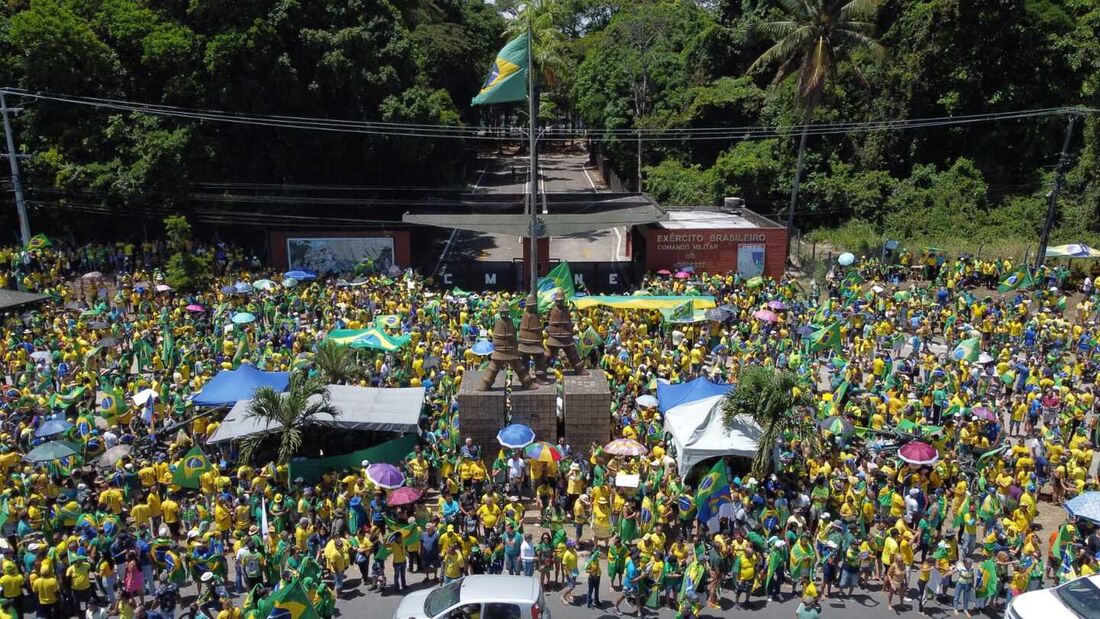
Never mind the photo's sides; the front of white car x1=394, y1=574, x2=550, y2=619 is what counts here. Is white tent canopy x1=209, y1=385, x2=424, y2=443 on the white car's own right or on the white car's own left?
on the white car's own right

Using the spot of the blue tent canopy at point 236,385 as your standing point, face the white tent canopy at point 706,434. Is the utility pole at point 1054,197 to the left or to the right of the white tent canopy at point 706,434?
left

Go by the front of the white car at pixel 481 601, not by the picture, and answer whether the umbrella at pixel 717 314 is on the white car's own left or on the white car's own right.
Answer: on the white car's own right

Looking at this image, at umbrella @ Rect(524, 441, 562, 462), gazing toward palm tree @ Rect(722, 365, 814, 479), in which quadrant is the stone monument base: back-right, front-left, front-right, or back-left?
back-left

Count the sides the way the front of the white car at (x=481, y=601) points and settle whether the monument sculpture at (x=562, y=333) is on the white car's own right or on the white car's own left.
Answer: on the white car's own right
